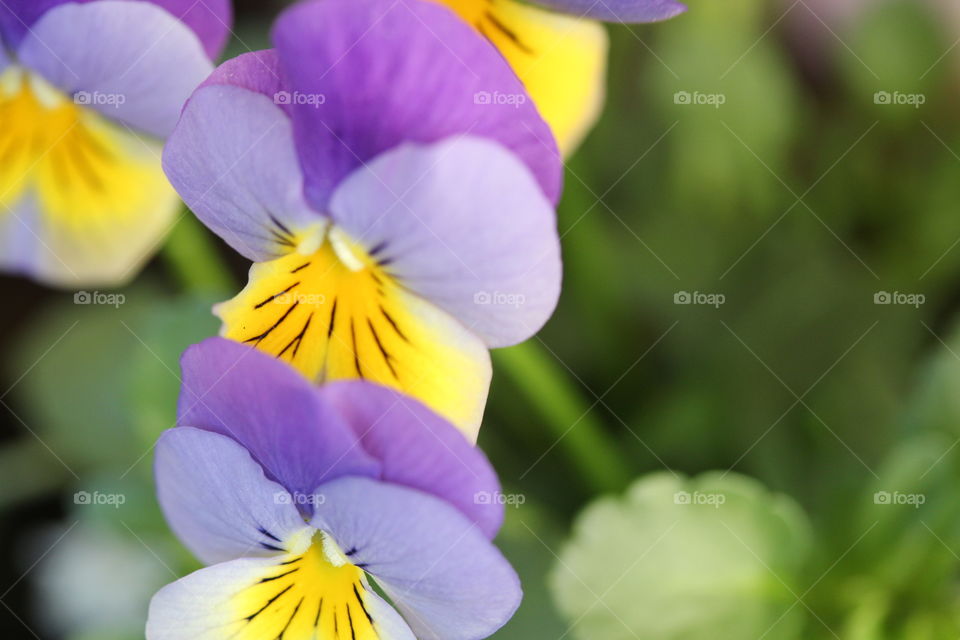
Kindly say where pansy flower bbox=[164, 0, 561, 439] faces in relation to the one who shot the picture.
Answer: facing the viewer

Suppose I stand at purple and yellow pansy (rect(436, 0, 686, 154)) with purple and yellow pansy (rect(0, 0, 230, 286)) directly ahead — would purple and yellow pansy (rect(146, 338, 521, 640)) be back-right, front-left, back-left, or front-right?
front-left
